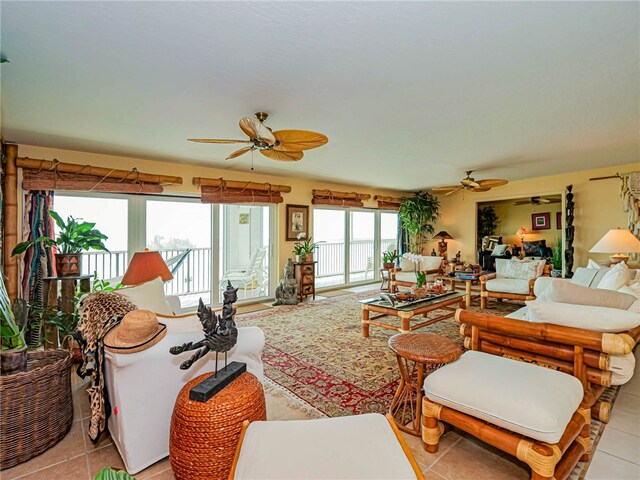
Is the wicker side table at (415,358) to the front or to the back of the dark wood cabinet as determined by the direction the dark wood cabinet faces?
to the front

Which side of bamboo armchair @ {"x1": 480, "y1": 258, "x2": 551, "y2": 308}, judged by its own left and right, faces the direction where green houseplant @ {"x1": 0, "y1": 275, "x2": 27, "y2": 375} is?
front

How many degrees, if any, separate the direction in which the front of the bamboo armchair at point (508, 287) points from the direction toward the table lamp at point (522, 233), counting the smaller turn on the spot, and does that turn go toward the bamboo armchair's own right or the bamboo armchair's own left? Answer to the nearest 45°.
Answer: approximately 180°

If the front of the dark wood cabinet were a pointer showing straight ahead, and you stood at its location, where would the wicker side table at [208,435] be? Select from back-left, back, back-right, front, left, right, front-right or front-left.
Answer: front-right

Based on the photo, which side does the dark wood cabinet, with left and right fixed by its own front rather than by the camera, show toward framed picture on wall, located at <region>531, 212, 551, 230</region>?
left

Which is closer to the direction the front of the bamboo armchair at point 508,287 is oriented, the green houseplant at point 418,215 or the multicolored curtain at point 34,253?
the multicolored curtain

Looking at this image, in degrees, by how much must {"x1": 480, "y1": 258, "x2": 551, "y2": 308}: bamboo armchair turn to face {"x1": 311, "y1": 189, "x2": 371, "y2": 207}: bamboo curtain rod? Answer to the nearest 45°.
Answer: approximately 90° to its right

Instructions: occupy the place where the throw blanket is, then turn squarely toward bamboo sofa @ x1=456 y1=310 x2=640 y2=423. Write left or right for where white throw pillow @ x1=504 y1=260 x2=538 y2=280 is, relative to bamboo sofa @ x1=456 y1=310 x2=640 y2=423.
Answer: left
